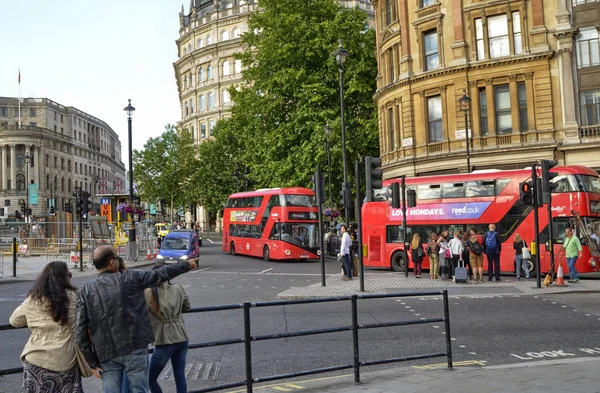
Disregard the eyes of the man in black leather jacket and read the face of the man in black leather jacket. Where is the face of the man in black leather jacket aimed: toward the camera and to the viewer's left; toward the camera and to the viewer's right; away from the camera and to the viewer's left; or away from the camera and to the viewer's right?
away from the camera and to the viewer's right

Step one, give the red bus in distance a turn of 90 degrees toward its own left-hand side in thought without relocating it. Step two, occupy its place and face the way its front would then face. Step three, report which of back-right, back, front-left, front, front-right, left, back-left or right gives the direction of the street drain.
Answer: back-right

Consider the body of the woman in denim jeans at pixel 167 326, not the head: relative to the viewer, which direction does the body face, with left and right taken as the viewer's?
facing away from the viewer

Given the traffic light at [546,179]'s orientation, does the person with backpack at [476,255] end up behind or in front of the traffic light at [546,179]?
behind

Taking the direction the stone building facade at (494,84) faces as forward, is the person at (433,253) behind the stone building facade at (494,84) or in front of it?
in front

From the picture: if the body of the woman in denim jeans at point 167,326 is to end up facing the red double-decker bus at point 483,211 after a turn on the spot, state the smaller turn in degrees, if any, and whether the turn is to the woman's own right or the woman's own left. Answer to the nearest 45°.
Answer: approximately 45° to the woman's own right

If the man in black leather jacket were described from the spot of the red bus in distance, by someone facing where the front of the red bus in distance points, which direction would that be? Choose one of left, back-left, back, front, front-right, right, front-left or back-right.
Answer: front-right

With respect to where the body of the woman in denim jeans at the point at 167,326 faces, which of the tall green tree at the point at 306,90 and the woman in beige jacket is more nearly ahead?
the tall green tree

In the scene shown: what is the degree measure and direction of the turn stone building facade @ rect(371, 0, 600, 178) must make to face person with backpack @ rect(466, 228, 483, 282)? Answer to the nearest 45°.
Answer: approximately 45° to its left

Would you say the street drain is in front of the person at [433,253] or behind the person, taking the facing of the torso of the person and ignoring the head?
behind

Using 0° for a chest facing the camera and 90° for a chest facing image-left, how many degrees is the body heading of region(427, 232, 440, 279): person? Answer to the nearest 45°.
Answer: approximately 180°
